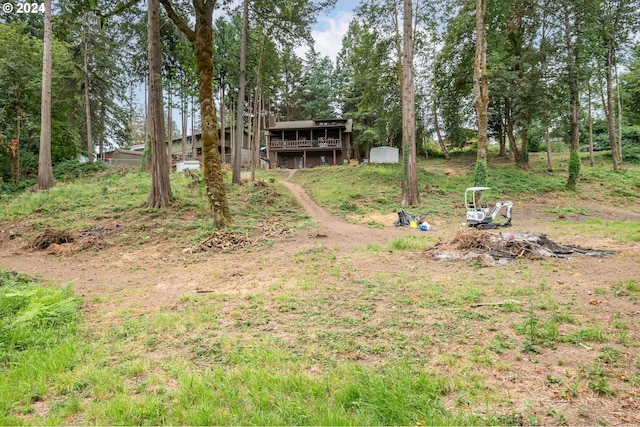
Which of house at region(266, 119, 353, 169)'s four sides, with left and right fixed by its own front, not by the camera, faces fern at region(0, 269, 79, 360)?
front

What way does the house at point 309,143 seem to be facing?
toward the camera

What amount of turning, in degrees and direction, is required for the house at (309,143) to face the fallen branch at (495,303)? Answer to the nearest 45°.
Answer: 0° — it already faces it

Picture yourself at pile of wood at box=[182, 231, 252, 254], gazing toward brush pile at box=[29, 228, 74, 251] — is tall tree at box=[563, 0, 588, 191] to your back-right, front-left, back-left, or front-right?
back-right

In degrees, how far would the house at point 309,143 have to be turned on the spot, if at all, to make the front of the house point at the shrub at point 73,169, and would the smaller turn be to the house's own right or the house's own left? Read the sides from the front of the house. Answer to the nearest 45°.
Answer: approximately 45° to the house's own right

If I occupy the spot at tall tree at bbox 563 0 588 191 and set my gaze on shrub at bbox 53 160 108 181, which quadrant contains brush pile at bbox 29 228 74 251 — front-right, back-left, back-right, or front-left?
front-left

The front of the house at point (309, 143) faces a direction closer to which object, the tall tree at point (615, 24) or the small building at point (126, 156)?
the tall tree

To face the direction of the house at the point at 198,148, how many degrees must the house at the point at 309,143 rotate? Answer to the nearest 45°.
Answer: approximately 135° to its right

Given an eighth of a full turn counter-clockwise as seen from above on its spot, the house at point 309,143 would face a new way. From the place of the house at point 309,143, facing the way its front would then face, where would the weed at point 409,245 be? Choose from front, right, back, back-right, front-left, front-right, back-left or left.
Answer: front-right

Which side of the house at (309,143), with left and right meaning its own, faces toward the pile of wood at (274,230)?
front

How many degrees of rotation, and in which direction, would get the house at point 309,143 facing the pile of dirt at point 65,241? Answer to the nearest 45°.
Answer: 0° — it already faces it
